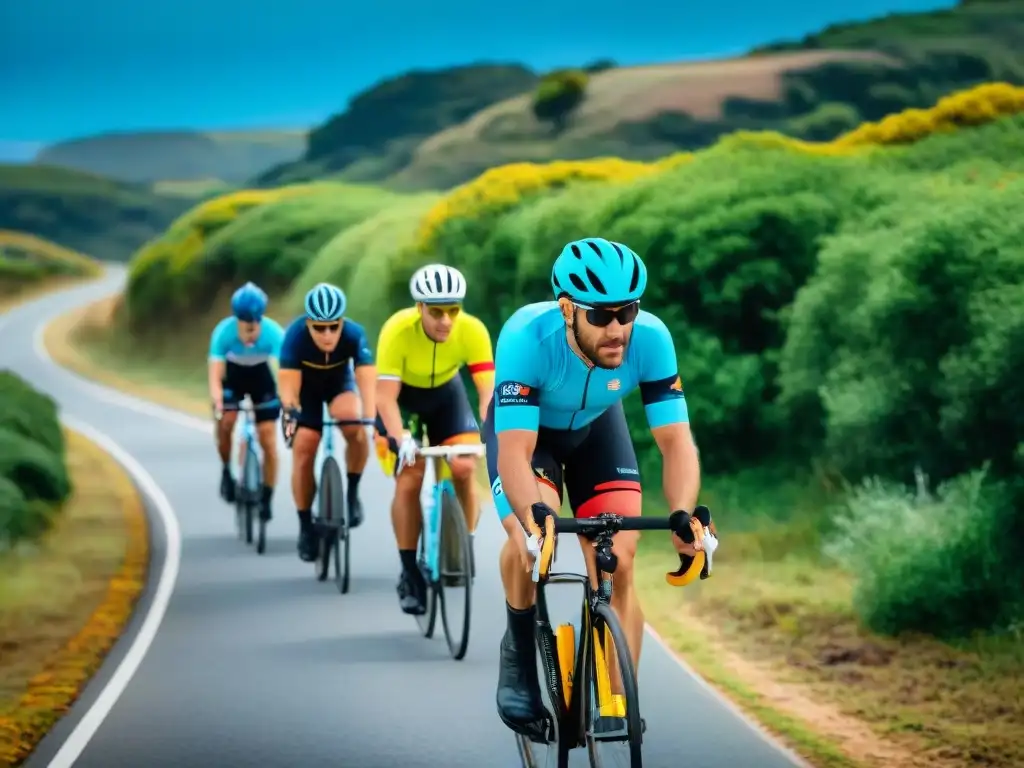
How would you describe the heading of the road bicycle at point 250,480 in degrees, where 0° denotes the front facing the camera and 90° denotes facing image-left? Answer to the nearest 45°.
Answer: approximately 0°

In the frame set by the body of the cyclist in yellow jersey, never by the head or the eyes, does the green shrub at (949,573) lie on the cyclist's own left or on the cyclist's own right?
on the cyclist's own left

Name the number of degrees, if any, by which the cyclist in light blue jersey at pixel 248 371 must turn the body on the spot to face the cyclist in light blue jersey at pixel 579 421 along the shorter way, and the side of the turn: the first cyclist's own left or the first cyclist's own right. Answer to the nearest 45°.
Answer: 0° — they already face them

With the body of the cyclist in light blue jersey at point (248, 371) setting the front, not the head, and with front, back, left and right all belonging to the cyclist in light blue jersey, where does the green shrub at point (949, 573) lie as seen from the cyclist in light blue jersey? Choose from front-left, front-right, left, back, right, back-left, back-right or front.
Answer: front-left

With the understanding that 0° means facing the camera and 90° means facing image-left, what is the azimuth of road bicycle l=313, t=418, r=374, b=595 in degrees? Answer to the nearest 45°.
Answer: approximately 0°

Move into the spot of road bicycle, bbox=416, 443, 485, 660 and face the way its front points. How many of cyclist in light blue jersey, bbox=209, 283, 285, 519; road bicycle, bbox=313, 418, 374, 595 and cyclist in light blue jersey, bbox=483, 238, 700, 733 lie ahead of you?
1

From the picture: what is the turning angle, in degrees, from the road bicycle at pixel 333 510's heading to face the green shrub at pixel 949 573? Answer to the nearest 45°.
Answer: approximately 45° to its left

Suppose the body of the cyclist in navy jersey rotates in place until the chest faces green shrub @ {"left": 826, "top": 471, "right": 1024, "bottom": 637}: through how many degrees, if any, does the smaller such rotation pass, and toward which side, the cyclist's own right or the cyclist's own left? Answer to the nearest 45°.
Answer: approximately 45° to the cyclist's own left

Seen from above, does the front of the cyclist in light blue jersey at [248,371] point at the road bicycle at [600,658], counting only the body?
yes
